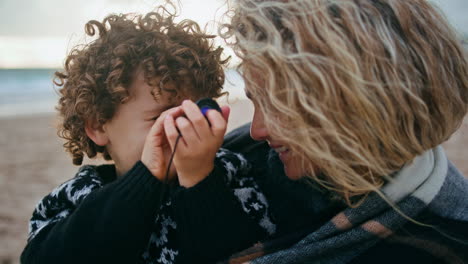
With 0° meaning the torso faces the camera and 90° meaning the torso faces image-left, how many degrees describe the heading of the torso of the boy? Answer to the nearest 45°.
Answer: approximately 315°

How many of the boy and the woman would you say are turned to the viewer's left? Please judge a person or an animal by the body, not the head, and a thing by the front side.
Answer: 1

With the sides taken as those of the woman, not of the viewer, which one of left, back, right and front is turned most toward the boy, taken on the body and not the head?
front

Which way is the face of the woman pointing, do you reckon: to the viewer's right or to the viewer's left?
to the viewer's left

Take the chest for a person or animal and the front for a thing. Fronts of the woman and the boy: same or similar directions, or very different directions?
very different directions

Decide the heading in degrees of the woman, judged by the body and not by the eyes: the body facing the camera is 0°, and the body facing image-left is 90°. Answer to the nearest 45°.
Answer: approximately 90°

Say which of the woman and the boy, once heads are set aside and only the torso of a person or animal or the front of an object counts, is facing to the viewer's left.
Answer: the woman

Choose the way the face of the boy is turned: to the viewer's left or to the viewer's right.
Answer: to the viewer's right
